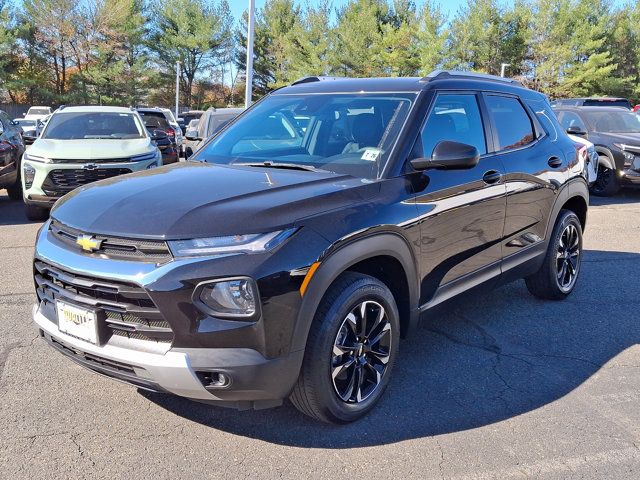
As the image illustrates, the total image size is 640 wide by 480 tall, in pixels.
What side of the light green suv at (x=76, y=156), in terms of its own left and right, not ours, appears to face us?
front

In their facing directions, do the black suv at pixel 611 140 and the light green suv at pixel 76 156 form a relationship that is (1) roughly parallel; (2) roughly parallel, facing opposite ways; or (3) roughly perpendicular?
roughly parallel

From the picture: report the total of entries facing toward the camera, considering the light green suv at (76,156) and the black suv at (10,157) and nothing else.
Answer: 2

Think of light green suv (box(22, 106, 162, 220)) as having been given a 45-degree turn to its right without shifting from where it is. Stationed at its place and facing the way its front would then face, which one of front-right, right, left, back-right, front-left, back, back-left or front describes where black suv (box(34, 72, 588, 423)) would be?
front-left

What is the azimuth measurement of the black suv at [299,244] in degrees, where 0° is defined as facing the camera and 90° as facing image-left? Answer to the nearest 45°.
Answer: approximately 45°

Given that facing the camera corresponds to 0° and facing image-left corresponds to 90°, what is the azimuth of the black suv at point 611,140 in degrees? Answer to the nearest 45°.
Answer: approximately 315°

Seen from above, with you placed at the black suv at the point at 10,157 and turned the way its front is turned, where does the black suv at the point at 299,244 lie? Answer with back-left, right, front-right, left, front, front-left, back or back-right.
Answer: front

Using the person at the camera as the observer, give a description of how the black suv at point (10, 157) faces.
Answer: facing the viewer

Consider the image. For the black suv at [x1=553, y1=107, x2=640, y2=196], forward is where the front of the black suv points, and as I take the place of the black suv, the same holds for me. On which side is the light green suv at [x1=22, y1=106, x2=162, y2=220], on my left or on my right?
on my right
